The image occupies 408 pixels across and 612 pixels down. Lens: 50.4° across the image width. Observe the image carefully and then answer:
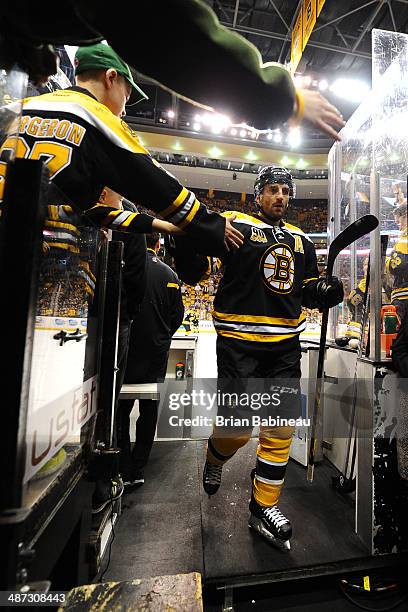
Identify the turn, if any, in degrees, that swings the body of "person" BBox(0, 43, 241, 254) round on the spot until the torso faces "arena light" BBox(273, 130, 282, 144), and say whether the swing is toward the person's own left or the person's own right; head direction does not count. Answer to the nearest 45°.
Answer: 0° — they already face it

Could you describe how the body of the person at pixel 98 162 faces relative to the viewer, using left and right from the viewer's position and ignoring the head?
facing away from the viewer and to the right of the viewer

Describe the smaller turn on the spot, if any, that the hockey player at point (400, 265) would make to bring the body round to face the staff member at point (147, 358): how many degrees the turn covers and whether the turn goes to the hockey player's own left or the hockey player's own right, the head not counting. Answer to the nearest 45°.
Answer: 0° — they already face them

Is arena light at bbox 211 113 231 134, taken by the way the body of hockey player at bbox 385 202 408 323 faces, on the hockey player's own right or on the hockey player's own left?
on the hockey player's own right

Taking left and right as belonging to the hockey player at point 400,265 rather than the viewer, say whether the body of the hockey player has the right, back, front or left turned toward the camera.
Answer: left

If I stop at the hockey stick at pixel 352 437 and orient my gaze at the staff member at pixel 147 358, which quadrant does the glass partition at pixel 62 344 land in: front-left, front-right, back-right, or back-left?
front-left

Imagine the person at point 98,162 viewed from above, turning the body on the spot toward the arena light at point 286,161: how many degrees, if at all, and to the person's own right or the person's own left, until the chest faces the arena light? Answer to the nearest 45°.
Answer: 0° — they already face it

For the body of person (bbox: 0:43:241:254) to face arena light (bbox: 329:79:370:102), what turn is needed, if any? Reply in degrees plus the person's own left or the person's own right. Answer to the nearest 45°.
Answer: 0° — they already face it

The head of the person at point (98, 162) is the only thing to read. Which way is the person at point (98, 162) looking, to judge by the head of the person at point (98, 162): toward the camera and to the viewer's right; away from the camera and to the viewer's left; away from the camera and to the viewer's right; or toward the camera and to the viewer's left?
away from the camera and to the viewer's right

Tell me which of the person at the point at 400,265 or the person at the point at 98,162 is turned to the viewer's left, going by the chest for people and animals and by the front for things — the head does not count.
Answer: the person at the point at 400,265

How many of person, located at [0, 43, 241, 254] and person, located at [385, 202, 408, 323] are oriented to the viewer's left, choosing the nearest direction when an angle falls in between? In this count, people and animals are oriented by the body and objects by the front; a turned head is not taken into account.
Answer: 1
